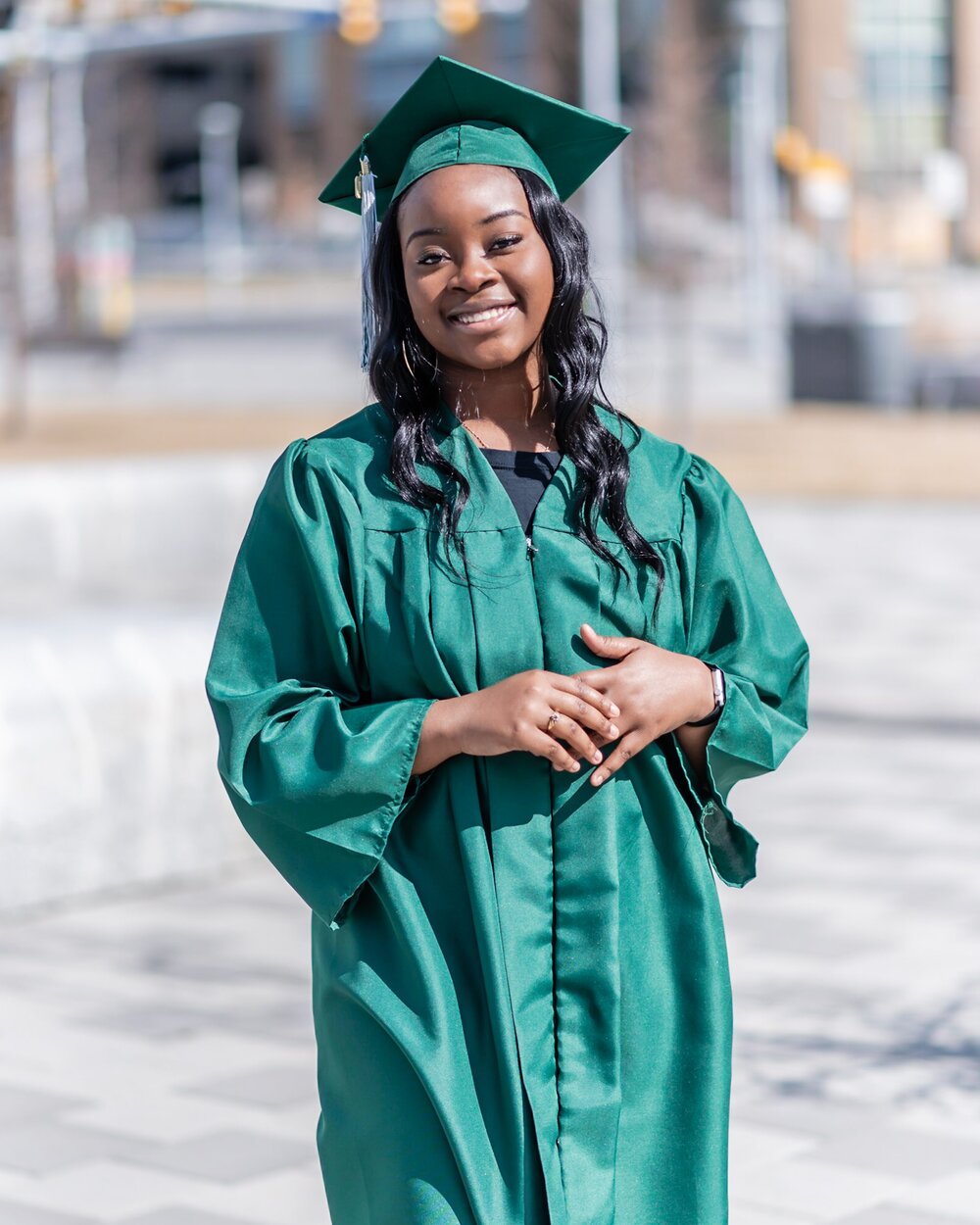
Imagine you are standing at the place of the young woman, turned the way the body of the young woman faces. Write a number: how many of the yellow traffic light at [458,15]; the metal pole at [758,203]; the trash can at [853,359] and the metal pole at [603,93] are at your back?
4

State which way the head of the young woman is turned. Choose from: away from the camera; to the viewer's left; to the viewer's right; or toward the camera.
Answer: toward the camera

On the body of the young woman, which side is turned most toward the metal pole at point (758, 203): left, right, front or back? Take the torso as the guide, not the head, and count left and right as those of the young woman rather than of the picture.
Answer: back

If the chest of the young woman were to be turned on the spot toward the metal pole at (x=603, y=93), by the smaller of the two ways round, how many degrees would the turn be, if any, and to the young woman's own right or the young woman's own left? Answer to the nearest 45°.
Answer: approximately 180°

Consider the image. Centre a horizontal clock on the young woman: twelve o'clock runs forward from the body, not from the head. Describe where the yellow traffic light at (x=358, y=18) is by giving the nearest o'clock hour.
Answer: The yellow traffic light is roughly at 6 o'clock from the young woman.

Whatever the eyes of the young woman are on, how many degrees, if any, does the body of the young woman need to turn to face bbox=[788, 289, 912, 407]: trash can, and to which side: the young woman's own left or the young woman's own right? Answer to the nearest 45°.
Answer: approximately 180°

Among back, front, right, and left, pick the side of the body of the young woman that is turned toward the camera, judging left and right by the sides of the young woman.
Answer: front

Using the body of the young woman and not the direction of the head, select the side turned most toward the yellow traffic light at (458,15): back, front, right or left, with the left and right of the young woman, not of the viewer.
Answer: back
